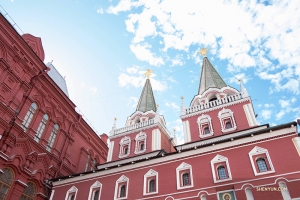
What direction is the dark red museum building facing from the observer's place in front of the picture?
facing the viewer and to the right of the viewer

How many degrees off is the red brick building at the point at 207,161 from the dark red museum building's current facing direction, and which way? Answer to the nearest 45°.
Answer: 0° — it already faces it
